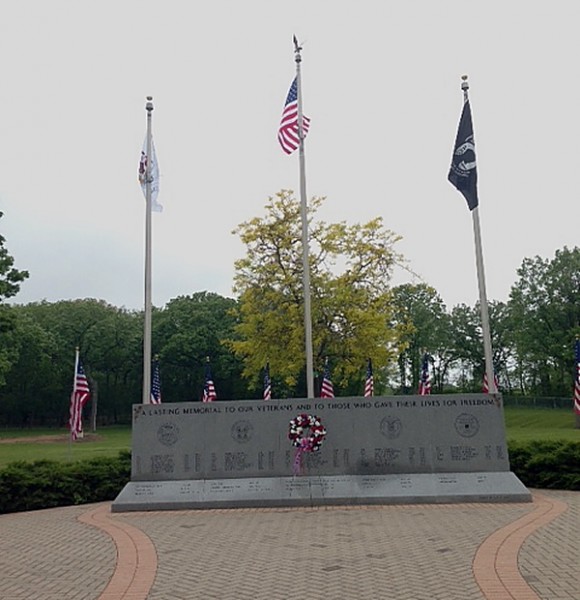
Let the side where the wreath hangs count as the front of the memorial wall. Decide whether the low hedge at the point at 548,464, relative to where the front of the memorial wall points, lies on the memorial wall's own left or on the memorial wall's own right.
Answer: on the memorial wall's own left

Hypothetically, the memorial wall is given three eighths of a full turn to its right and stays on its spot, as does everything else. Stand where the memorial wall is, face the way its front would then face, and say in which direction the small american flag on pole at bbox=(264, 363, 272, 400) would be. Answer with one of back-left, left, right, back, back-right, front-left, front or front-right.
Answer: front-right

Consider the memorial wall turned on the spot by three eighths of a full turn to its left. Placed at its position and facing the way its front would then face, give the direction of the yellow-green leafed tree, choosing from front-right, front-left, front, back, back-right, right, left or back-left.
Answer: front-left

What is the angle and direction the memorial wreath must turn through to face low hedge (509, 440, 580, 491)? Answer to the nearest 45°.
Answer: approximately 90° to its left

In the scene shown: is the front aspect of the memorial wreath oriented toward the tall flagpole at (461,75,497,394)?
no

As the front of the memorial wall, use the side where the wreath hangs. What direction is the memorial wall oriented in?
toward the camera

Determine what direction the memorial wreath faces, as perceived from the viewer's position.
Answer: facing the viewer

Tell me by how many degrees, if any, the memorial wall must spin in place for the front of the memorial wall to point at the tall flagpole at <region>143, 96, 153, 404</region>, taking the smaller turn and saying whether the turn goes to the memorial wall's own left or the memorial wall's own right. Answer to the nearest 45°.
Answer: approximately 90° to the memorial wall's own right

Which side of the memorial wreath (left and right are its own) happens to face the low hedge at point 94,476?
right

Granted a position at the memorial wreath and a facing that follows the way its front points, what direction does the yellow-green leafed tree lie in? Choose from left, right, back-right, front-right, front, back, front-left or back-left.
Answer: back

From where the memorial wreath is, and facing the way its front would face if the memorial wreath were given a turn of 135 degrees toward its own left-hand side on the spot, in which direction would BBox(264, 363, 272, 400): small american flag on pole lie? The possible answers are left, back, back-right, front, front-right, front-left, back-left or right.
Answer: front-left

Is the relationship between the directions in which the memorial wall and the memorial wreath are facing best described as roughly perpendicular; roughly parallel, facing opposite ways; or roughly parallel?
roughly parallel

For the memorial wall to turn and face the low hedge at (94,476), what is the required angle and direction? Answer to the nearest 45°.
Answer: approximately 90° to its right
